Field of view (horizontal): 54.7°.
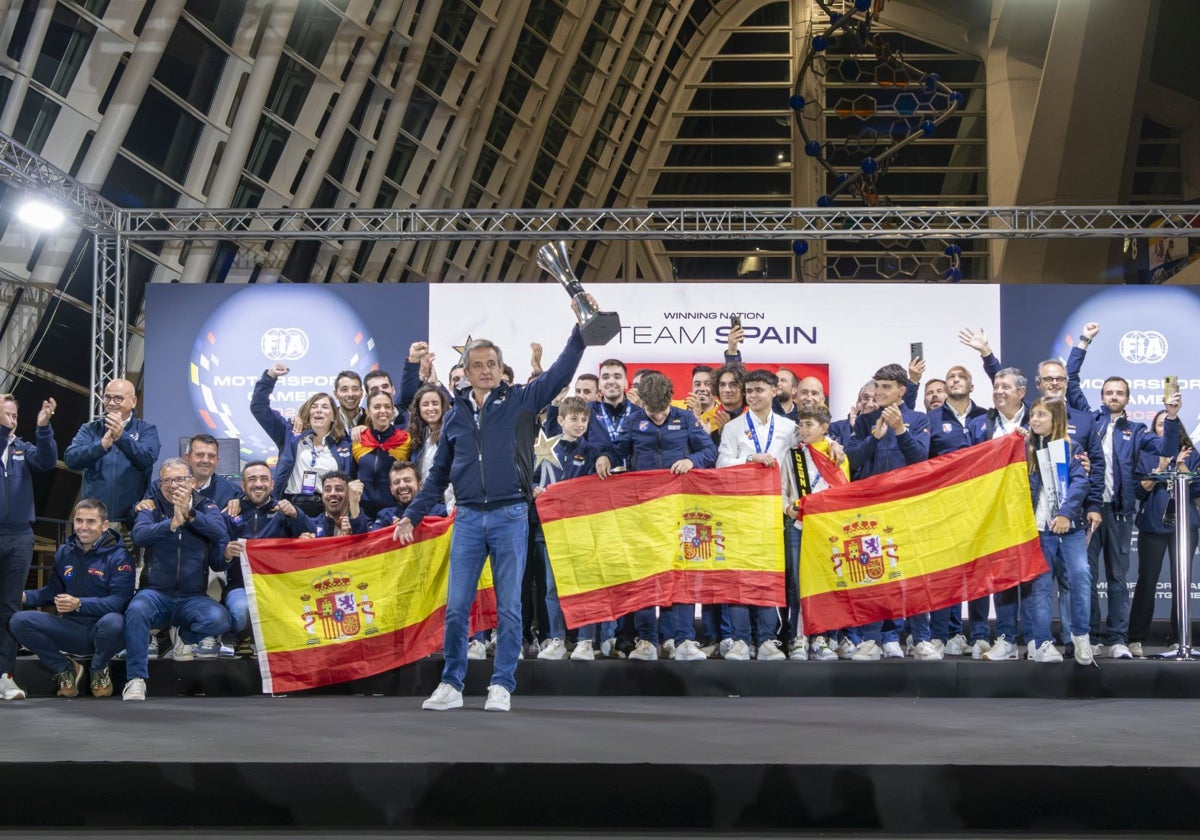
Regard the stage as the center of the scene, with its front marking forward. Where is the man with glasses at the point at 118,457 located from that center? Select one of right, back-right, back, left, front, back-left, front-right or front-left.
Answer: back-right

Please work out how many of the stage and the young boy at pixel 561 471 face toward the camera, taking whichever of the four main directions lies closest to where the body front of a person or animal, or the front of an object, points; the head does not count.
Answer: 2

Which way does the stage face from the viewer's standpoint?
toward the camera

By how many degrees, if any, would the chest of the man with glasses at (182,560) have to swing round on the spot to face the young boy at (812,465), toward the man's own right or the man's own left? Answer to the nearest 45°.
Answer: approximately 90° to the man's own left

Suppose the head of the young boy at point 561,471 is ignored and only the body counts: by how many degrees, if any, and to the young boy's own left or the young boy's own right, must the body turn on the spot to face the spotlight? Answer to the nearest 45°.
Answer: approximately 135° to the young boy's own right

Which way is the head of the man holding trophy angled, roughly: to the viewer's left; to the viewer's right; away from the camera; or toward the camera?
toward the camera

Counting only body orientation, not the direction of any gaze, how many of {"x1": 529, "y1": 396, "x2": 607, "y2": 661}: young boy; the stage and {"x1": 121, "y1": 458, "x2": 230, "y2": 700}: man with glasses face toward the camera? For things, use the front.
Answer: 3

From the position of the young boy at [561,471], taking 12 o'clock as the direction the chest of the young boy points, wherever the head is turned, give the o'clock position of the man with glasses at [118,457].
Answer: The man with glasses is roughly at 3 o'clock from the young boy.

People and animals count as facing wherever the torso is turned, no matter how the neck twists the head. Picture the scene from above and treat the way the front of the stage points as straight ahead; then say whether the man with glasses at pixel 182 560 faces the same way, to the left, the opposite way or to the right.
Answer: the same way

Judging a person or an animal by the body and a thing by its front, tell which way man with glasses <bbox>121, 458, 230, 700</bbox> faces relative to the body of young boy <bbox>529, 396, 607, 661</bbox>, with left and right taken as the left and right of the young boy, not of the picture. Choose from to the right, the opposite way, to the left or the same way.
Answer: the same way

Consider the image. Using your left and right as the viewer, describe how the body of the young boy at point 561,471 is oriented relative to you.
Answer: facing the viewer
